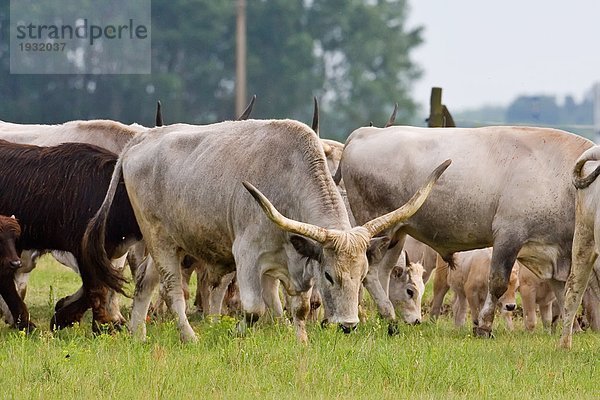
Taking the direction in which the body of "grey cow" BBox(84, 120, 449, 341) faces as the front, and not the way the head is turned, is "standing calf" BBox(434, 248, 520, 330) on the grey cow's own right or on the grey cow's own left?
on the grey cow's own left

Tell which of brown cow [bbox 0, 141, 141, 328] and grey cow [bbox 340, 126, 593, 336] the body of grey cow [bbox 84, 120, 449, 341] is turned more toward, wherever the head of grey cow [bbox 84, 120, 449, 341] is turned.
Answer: the grey cow

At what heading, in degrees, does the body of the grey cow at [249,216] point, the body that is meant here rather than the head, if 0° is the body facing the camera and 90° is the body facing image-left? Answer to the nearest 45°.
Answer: approximately 315°

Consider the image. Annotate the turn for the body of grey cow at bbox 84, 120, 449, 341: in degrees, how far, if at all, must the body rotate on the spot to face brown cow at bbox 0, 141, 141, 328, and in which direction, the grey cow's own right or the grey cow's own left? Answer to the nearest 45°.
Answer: approximately 180°

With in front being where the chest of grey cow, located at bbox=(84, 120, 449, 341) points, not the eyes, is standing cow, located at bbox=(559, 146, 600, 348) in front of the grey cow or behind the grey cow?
in front
